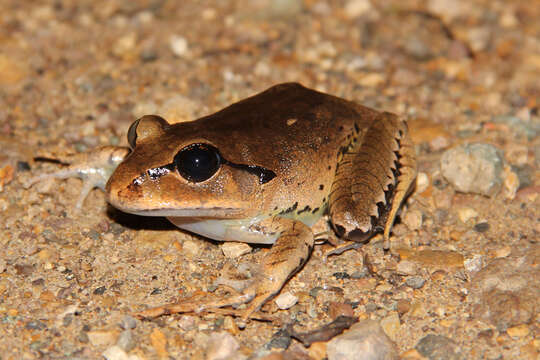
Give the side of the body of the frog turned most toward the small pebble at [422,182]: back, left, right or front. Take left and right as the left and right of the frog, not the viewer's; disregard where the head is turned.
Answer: back

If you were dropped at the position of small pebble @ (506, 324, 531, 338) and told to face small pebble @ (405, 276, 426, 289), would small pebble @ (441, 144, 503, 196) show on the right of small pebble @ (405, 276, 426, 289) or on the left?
right

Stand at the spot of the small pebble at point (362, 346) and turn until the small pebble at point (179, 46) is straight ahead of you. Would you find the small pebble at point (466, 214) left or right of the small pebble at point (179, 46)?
right

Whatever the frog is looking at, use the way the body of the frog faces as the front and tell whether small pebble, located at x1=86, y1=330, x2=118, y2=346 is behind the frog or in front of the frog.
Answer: in front

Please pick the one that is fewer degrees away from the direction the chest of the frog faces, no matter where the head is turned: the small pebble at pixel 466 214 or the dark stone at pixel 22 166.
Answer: the dark stone

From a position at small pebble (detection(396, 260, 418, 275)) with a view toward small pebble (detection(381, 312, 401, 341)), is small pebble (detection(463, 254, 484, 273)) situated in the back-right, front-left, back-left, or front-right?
back-left

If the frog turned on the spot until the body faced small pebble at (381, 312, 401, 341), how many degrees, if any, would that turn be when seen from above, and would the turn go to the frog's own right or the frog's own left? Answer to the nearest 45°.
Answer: approximately 90° to the frog's own left

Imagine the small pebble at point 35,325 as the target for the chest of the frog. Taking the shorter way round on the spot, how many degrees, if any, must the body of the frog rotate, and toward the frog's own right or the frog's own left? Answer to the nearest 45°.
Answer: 0° — it already faces it

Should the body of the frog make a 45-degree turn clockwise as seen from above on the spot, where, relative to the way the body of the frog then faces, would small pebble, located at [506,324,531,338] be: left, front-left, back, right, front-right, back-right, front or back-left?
back-left

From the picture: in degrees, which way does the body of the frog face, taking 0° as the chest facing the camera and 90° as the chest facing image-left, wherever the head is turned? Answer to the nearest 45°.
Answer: approximately 45°
